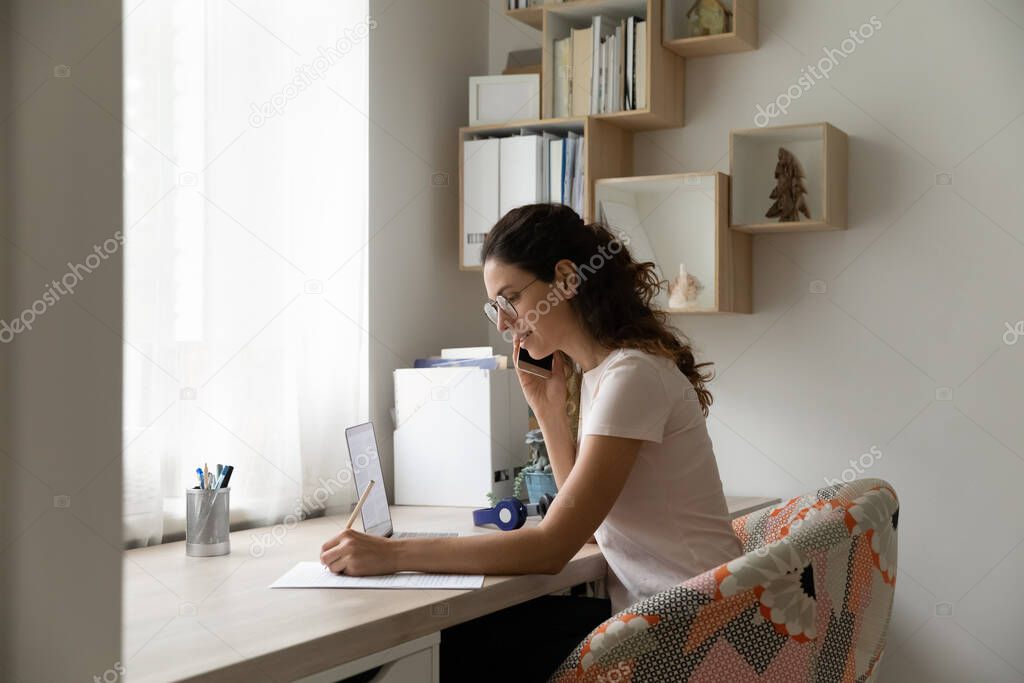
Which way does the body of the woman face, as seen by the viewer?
to the viewer's left

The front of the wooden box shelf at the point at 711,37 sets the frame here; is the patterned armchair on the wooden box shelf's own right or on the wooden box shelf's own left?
on the wooden box shelf's own left

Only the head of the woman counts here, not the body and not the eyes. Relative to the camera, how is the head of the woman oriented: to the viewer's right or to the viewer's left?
to the viewer's left

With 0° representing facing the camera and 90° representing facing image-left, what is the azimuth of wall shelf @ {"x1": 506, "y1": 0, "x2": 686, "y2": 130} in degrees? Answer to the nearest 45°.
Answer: approximately 45°

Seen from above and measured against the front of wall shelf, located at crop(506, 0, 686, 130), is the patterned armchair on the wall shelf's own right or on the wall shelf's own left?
on the wall shelf's own left
